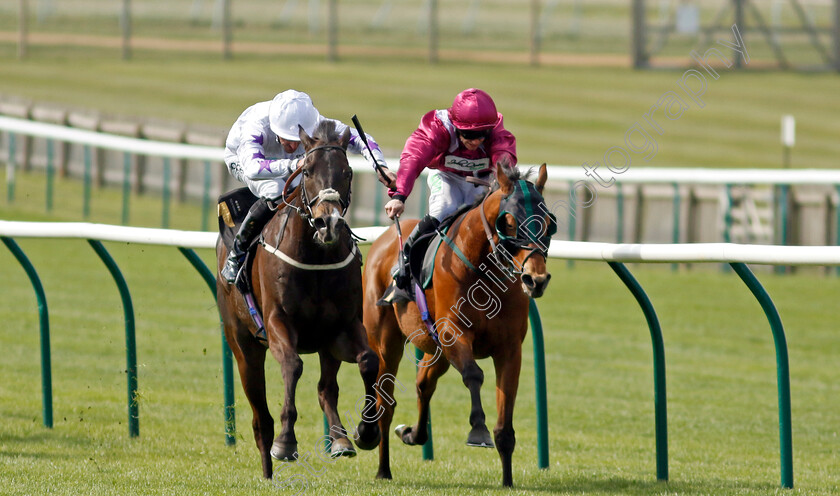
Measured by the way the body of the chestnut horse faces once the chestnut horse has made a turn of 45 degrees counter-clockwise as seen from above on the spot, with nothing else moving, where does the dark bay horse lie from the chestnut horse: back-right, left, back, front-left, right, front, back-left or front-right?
back

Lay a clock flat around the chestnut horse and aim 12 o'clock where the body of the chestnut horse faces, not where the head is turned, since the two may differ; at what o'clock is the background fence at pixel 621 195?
The background fence is roughly at 8 o'clock from the chestnut horse.

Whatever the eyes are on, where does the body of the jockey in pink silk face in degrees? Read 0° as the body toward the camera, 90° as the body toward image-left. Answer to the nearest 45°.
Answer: approximately 315°

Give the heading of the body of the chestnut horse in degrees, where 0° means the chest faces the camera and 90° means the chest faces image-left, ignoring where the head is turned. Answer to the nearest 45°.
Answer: approximately 315°

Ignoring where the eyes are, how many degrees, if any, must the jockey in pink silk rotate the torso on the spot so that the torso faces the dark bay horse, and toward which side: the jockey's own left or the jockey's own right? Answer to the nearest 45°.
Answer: approximately 90° to the jockey's own right
